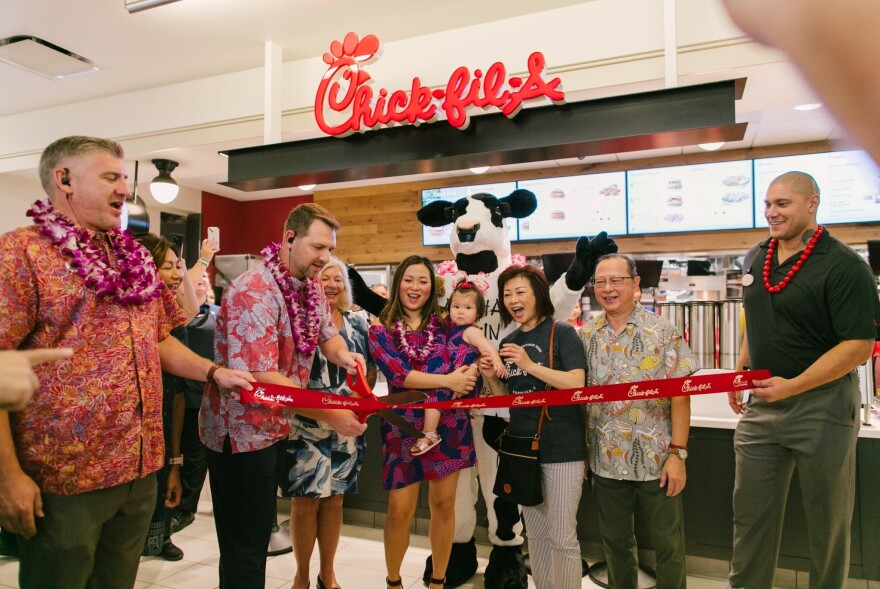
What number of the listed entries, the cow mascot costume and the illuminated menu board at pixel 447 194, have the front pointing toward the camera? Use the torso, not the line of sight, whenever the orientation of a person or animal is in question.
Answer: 2

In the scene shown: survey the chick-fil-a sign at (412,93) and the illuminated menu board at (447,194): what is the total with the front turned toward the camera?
2

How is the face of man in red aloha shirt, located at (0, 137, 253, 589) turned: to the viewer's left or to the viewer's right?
to the viewer's right

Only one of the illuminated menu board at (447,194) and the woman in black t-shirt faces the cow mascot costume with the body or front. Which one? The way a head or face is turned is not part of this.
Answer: the illuminated menu board

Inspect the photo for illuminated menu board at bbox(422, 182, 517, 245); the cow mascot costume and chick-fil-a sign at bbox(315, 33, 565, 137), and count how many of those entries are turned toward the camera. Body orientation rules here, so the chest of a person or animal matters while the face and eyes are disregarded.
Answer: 3

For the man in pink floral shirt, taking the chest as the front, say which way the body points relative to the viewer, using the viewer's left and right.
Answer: facing the viewer and to the right of the viewer

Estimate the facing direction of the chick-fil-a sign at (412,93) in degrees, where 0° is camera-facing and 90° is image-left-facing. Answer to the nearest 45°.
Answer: approximately 0°

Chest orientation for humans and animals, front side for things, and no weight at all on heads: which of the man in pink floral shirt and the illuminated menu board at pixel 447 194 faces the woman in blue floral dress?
the illuminated menu board

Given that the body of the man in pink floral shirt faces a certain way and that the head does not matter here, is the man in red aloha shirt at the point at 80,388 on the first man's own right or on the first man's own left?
on the first man's own right

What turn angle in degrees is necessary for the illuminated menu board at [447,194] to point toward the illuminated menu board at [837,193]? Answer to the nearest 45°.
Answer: approximately 45° to its left

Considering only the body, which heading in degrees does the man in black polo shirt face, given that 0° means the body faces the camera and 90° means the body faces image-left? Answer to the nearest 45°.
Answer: approximately 45°

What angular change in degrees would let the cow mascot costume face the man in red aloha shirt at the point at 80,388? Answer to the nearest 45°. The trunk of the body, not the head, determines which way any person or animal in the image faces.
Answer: approximately 45° to its right

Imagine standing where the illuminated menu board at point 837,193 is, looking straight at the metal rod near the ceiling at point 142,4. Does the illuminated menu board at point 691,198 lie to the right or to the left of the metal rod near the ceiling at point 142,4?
right

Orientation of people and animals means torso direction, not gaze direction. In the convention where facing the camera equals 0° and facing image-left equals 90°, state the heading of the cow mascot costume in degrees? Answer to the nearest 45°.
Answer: approximately 0°

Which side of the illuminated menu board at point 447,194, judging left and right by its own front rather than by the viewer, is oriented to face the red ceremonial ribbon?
front
